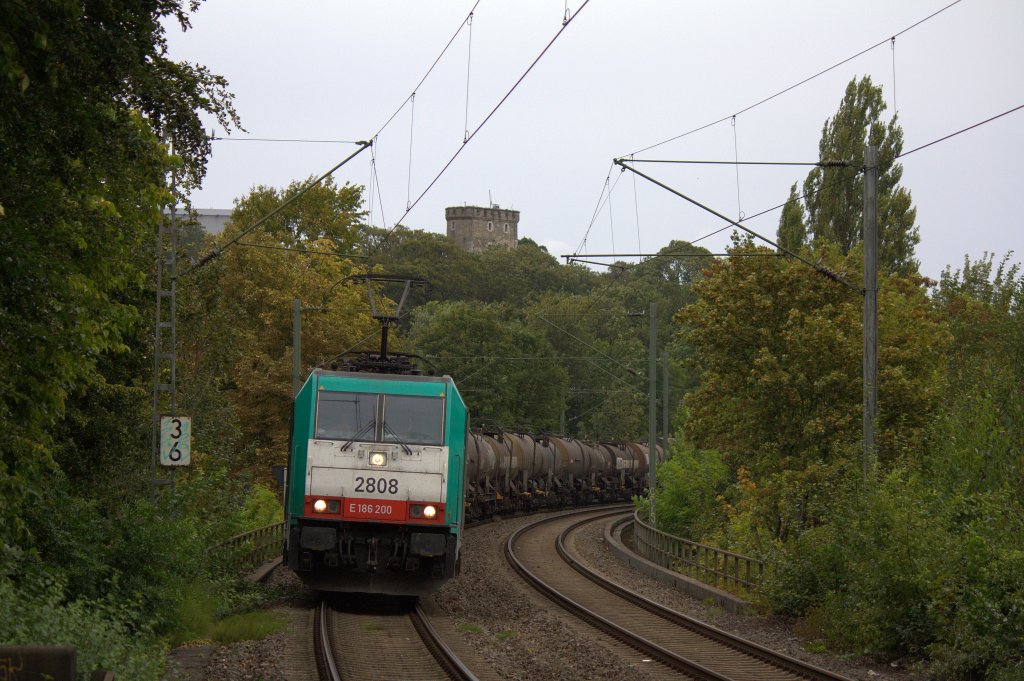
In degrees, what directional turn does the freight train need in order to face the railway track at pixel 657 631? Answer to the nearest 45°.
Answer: approximately 90° to its left

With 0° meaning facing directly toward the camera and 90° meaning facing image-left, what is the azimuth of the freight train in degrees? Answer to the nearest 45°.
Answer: approximately 0°

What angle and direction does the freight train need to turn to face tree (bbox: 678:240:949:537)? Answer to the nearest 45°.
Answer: approximately 135° to its left

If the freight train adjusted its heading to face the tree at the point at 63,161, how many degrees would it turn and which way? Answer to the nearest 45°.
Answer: approximately 45° to its right

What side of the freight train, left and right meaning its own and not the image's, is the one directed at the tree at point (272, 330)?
back

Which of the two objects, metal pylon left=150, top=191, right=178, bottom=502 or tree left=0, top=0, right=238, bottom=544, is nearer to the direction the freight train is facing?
the tree

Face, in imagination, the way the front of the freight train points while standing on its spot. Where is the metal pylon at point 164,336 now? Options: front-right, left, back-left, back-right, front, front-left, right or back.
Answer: back-right
